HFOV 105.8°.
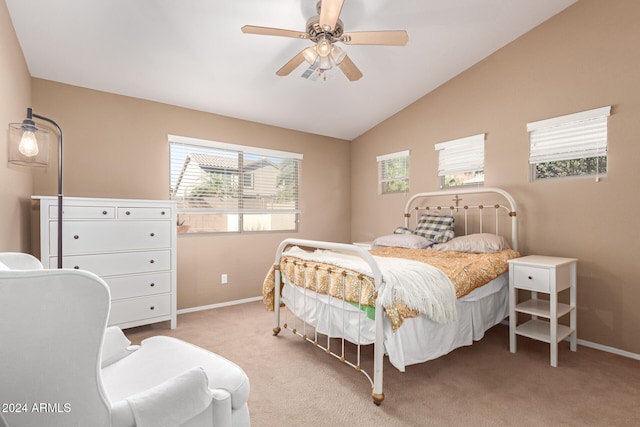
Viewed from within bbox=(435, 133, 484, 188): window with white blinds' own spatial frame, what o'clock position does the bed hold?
The bed is roughly at 11 o'clock from the window with white blinds.

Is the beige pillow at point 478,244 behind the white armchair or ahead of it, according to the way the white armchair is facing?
ahead

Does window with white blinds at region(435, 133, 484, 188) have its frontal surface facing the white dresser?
yes

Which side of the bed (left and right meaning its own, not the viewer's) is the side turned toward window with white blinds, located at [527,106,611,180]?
back

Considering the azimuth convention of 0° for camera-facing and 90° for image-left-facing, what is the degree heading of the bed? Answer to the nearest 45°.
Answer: approximately 45°

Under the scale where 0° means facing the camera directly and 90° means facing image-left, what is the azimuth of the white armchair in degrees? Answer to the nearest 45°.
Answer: approximately 225°

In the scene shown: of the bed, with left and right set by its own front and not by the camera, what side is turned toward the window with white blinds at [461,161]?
back
